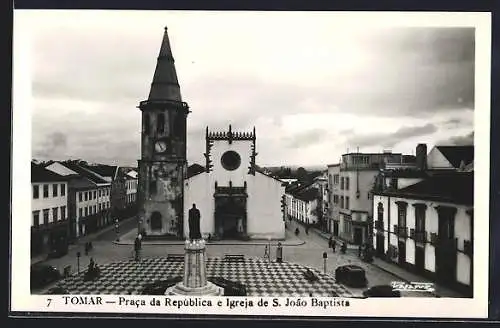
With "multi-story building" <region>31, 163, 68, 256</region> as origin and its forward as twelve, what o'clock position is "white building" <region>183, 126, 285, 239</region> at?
The white building is roughly at 11 o'clock from the multi-story building.

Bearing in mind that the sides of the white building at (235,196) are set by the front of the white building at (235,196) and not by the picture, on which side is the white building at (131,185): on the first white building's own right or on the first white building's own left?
on the first white building's own right

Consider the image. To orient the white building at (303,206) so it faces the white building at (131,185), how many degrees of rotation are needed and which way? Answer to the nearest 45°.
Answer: approximately 45° to its right

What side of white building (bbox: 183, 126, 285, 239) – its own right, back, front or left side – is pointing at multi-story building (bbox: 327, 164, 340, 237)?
left

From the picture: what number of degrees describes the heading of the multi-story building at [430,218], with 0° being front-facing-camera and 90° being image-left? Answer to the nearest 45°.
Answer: approximately 45°

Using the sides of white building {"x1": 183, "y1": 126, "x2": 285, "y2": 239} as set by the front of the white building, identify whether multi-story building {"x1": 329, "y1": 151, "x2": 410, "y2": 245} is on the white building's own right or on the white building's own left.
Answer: on the white building's own left
